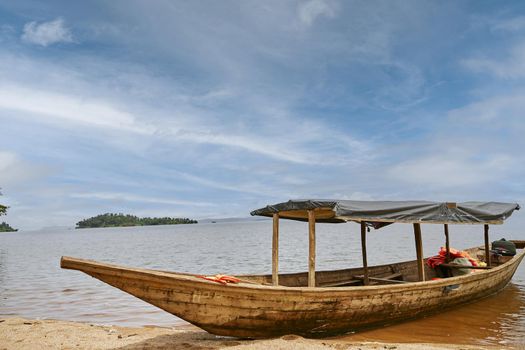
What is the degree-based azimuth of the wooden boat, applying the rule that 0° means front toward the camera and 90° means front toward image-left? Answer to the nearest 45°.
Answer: approximately 45°
